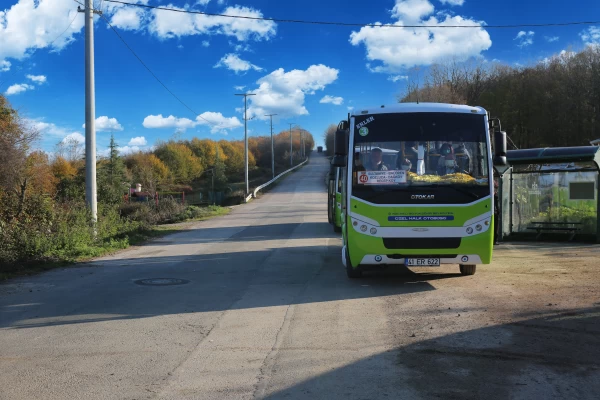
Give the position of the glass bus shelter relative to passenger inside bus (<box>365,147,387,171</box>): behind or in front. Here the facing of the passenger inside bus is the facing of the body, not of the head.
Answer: behind

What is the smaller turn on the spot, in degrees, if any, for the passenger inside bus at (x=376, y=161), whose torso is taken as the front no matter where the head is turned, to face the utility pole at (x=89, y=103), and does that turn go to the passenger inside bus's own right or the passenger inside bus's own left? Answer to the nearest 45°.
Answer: approximately 135° to the passenger inside bus's own right

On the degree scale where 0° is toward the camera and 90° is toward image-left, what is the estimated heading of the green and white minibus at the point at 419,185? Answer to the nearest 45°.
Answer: approximately 0°

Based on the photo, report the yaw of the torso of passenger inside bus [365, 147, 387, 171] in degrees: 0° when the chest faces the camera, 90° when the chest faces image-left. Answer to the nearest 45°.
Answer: approximately 0°

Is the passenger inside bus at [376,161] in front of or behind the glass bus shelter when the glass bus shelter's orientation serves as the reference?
in front

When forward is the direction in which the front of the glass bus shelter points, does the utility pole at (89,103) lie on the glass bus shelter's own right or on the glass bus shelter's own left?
on the glass bus shelter's own right
